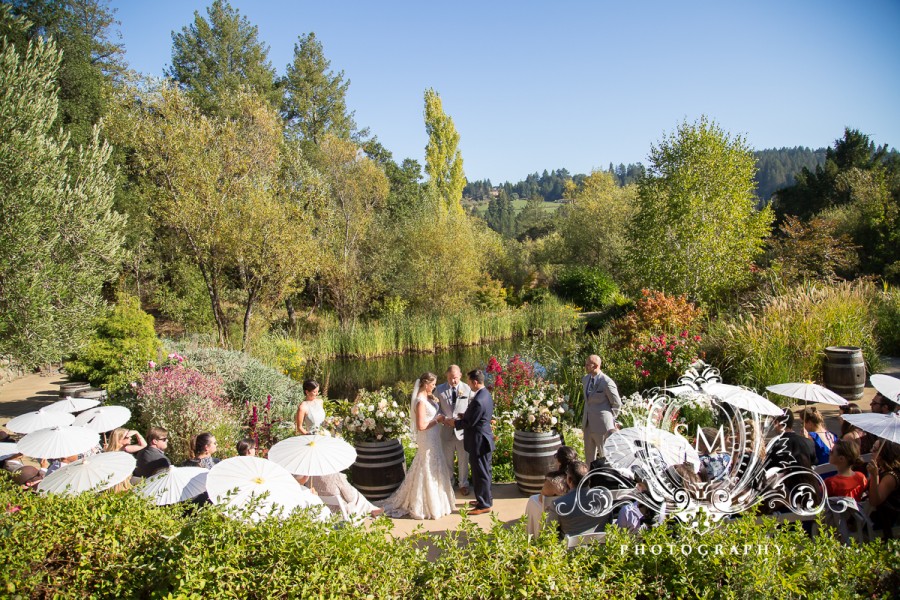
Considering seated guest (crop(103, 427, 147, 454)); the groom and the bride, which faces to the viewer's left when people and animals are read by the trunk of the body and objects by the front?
the groom

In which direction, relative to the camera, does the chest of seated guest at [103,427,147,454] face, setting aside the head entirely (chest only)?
to the viewer's right

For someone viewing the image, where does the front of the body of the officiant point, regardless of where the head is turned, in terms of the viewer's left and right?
facing the viewer

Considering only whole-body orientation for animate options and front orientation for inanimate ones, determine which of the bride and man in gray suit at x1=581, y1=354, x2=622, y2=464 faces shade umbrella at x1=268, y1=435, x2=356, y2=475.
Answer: the man in gray suit

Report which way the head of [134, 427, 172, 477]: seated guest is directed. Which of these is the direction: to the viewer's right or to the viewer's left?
to the viewer's right

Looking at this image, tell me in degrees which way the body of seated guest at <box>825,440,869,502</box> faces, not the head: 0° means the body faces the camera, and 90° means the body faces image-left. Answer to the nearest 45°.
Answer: approximately 135°

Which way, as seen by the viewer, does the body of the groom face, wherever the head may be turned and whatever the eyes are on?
to the viewer's left

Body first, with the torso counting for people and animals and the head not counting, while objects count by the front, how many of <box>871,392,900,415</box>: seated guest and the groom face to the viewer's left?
2

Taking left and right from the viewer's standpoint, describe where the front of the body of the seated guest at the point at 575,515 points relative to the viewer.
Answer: facing away from the viewer and to the left of the viewer

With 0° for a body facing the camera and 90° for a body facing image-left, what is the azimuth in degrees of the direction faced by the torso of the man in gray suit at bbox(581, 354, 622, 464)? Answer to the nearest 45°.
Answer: approximately 45°

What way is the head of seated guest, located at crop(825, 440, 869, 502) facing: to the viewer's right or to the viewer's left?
to the viewer's left

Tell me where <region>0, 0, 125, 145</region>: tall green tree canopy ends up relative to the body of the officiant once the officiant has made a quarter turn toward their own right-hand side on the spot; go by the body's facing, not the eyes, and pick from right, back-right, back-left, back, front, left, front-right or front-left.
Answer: front-right

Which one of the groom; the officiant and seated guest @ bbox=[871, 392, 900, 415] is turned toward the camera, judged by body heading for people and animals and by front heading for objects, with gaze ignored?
the officiant

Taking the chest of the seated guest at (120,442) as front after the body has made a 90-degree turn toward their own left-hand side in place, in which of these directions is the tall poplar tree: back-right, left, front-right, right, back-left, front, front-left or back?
front-right

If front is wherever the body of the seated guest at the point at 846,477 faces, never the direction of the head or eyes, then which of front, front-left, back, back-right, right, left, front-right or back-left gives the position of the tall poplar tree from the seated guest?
front

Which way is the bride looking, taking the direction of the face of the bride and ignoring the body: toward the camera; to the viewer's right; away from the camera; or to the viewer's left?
to the viewer's right

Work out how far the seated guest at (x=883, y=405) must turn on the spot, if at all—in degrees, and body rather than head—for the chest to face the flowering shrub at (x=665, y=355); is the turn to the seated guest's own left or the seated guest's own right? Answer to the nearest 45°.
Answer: approximately 45° to the seated guest's own right

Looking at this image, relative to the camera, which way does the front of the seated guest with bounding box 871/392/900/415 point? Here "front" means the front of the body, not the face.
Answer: to the viewer's left
